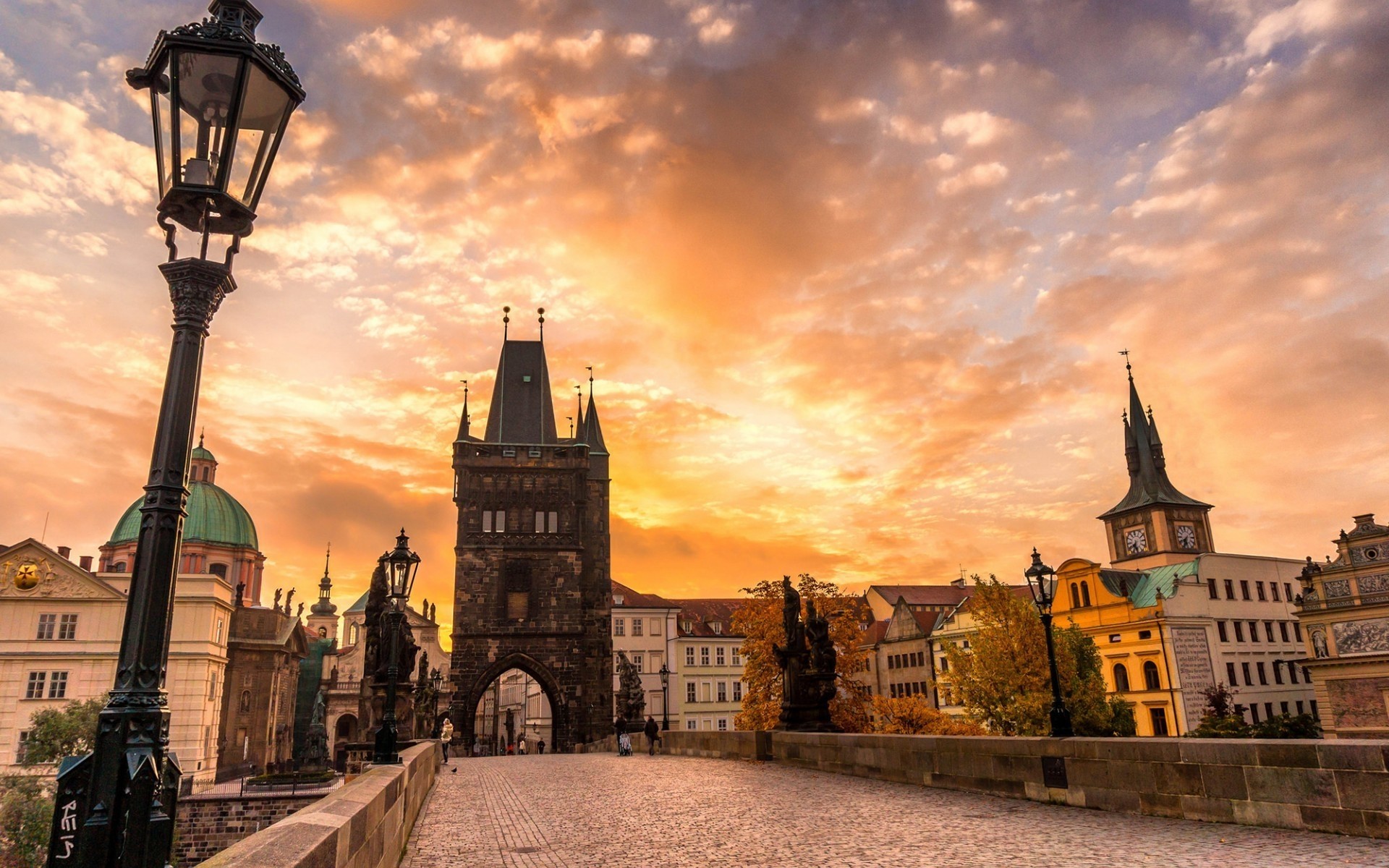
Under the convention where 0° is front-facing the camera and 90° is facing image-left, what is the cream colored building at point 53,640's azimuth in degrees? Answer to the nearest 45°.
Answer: approximately 0°

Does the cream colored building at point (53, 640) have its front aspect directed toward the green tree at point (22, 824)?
yes

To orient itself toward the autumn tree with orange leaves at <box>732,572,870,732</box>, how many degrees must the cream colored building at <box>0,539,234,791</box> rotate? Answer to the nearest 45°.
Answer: approximately 45° to its left

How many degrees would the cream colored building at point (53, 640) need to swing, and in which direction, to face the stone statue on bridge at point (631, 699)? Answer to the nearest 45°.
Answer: approximately 45° to its left

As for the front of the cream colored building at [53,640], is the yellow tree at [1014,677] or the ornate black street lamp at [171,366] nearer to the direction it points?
the ornate black street lamp

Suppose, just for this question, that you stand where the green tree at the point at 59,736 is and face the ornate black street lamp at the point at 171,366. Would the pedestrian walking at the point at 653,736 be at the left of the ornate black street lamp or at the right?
left

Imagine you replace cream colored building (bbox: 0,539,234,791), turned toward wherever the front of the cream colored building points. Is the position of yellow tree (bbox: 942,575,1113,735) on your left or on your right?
on your left

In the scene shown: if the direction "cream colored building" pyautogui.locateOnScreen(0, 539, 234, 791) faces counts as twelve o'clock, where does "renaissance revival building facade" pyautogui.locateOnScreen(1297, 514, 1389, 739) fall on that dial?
The renaissance revival building facade is roughly at 10 o'clock from the cream colored building.

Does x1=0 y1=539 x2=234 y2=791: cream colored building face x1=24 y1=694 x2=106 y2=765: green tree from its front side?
yes

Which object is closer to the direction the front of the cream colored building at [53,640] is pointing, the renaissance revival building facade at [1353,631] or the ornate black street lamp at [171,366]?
the ornate black street lamp
